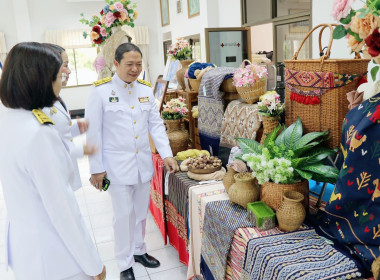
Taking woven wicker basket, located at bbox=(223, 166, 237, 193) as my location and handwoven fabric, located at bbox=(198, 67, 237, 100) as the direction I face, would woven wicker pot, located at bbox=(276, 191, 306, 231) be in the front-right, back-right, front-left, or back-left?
back-right

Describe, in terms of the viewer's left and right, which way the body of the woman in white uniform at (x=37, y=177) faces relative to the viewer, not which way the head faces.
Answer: facing away from the viewer and to the right of the viewer

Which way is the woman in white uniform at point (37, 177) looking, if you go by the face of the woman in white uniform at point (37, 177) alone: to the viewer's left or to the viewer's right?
to the viewer's right

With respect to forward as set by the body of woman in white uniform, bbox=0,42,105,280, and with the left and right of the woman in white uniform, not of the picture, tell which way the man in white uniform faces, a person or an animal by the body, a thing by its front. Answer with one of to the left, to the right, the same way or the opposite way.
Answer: to the right

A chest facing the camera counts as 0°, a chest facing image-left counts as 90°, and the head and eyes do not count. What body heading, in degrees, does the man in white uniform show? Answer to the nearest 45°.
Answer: approximately 315°

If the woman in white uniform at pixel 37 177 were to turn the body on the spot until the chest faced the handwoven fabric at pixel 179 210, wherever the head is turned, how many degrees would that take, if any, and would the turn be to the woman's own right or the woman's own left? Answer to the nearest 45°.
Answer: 0° — they already face it

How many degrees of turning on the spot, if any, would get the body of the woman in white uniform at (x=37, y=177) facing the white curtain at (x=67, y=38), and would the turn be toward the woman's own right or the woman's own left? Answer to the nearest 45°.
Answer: approximately 45° to the woman's own left

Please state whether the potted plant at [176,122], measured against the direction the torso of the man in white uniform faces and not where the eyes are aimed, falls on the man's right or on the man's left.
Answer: on the man's left
